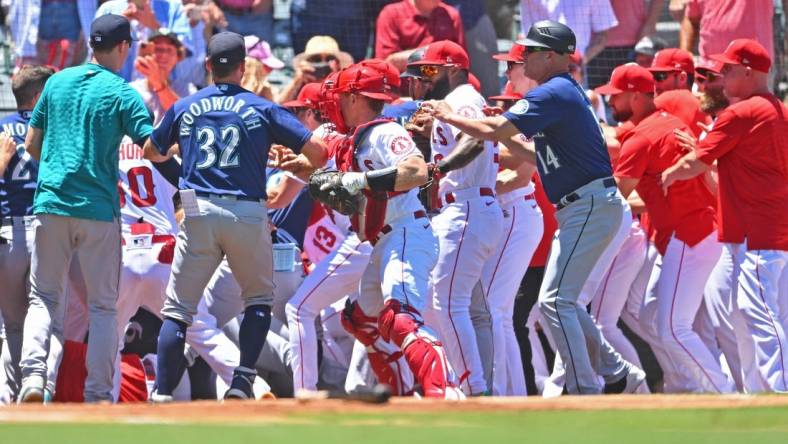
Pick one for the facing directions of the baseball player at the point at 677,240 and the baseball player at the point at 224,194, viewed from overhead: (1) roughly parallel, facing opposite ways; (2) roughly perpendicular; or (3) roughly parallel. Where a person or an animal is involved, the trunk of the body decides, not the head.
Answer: roughly perpendicular

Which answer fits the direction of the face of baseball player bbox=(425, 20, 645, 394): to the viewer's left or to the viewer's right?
to the viewer's left

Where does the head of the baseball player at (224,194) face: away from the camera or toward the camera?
away from the camera

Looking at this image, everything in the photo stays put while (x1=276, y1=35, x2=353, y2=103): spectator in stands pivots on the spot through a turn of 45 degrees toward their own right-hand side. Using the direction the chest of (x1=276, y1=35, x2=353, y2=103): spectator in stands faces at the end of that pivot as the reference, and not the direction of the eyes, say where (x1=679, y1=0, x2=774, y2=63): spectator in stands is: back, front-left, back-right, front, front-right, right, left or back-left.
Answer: back-left

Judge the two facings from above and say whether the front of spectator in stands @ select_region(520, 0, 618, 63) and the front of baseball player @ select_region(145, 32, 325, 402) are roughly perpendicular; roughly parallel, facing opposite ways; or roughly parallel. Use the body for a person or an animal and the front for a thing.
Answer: roughly parallel, facing opposite ways

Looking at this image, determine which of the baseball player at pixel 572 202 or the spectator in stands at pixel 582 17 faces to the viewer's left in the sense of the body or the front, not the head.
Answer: the baseball player

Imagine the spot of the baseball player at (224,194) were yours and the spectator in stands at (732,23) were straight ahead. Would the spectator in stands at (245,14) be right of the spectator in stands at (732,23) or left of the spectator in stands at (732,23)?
left

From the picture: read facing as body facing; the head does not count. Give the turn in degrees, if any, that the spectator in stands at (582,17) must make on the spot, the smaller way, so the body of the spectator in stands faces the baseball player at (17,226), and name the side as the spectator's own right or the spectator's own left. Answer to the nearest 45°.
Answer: approximately 45° to the spectator's own right

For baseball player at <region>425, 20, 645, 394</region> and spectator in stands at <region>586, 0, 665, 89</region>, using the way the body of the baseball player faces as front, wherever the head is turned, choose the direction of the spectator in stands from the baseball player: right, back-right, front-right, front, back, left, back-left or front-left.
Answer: right

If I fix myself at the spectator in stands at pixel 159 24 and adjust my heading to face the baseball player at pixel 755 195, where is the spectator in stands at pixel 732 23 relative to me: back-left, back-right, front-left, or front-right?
front-left

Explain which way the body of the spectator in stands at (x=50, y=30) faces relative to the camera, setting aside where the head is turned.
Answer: toward the camera

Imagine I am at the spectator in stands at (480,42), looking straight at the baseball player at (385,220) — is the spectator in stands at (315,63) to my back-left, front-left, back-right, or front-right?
front-right

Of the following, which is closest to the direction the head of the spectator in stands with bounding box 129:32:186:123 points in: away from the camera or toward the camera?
toward the camera

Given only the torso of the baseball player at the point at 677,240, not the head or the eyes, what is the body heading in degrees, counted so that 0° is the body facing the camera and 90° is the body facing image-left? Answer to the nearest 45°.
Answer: approximately 90°

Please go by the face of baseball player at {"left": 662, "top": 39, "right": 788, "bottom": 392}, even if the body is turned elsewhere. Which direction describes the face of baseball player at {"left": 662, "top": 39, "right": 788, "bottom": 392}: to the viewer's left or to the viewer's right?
to the viewer's left

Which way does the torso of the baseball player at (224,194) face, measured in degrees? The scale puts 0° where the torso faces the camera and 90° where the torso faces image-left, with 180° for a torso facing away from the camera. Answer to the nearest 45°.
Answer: approximately 180°
